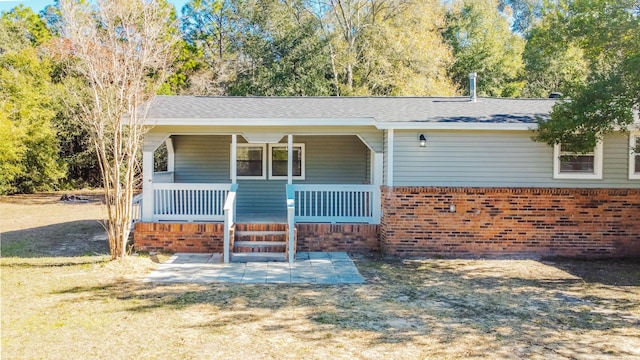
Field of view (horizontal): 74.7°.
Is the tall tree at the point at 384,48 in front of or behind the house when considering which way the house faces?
behind

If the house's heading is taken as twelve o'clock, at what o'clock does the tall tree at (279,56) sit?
The tall tree is roughly at 5 o'clock from the house.

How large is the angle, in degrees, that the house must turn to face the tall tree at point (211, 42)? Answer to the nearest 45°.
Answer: approximately 135° to its right

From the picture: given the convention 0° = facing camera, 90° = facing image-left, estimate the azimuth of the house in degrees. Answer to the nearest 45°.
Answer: approximately 0°

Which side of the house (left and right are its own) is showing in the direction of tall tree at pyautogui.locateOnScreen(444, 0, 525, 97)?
back

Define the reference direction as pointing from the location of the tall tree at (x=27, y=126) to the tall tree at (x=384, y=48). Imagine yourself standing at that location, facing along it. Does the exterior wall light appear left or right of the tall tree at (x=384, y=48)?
right

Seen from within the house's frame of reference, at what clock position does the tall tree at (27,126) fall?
The tall tree is roughly at 4 o'clock from the house.

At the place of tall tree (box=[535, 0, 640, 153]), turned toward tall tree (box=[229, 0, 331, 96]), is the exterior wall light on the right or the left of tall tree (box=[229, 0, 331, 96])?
left
